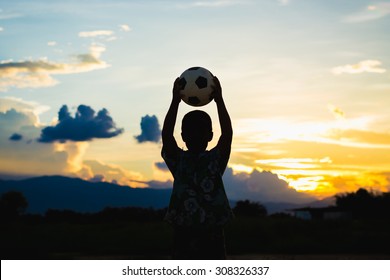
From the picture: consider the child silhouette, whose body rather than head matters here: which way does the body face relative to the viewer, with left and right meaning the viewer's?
facing away from the viewer
